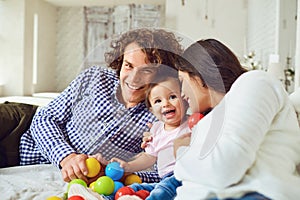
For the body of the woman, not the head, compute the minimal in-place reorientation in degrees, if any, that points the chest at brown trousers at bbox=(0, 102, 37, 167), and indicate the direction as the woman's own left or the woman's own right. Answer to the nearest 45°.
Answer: approximately 45° to the woman's own right

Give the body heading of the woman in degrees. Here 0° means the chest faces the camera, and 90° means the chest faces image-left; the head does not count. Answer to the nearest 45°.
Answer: approximately 90°

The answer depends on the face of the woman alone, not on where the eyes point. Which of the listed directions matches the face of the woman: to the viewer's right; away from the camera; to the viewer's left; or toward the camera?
to the viewer's left

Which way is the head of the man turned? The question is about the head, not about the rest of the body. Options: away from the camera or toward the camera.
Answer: toward the camera
